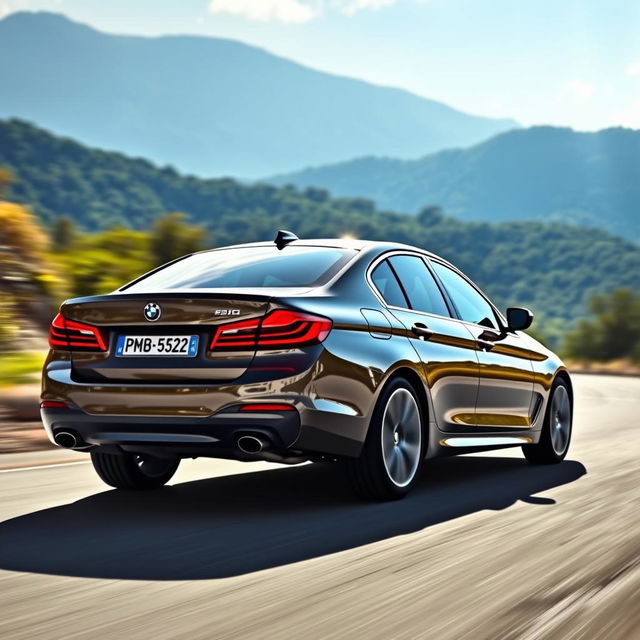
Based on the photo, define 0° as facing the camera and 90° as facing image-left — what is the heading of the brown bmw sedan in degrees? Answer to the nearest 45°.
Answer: approximately 225°

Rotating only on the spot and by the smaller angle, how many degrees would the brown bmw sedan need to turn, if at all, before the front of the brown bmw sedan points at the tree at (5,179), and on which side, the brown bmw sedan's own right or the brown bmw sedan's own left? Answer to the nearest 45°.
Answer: approximately 90° to the brown bmw sedan's own left

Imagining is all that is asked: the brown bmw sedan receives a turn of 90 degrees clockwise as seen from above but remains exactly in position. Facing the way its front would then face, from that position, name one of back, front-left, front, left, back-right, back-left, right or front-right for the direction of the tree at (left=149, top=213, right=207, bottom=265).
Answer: back-left
